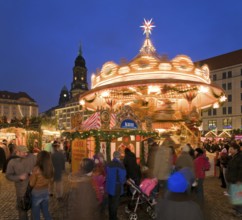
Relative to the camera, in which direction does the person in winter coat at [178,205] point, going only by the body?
away from the camera

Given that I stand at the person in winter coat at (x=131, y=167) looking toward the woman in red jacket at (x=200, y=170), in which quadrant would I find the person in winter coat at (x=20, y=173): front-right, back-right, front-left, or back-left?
back-right

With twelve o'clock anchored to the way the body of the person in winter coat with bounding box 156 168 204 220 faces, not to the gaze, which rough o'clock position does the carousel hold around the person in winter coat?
The carousel is roughly at 12 o'clock from the person in winter coat.

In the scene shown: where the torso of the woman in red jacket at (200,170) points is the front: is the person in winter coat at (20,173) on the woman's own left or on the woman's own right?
on the woman's own left

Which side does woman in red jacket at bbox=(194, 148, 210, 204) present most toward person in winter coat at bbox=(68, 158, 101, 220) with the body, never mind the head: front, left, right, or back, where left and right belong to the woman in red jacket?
left

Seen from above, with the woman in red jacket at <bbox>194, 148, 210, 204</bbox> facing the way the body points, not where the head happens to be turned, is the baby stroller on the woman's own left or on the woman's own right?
on the woman's own left

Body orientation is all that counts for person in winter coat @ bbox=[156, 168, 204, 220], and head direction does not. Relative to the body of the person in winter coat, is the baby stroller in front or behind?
in front

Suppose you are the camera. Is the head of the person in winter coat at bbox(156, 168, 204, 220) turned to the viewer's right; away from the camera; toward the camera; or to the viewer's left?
away from the camera

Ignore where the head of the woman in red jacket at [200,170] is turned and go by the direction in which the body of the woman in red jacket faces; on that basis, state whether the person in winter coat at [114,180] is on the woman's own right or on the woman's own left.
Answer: on the woman's own left
